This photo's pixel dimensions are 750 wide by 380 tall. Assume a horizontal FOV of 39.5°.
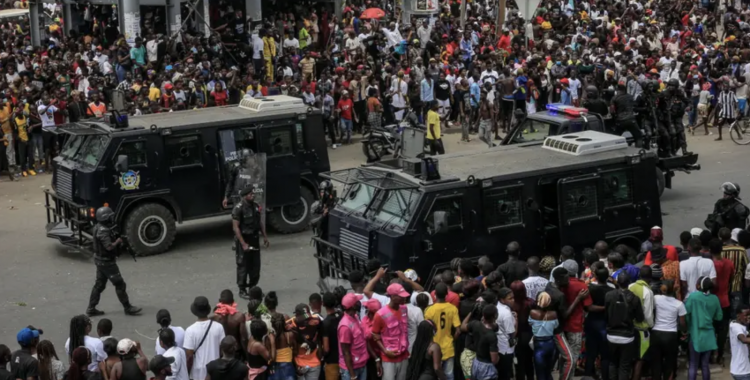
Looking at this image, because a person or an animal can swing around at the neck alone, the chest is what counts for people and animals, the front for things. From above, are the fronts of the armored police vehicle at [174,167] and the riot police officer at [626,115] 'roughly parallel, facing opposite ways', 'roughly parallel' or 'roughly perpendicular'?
roughly perpendicular

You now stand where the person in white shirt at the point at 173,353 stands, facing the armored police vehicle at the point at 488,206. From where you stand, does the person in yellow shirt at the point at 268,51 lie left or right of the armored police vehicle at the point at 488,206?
left

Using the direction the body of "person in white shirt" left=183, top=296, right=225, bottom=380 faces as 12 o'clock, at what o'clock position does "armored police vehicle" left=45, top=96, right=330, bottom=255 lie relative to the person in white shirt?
The armored police vehicle is roughly at 12 o'clock from the person in white shirt.

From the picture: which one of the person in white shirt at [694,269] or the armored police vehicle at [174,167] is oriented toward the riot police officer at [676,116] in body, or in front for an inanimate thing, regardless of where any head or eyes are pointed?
the person in white shirt

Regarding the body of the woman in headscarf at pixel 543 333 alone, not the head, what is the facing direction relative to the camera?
away from the camera

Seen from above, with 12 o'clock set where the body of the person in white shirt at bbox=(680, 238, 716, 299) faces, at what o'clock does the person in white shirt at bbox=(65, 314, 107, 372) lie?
the person in white shirt at bbox=(65, 314, 107, 372) is roughly at 8 o'clock from the person in white shirt at bbox=(680, 238, 716, 299).

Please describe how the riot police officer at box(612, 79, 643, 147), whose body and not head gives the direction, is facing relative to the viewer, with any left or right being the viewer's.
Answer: facing away from the viewer and to the left of the viewer

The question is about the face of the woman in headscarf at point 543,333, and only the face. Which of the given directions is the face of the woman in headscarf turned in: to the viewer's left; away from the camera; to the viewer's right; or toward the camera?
away from the camera

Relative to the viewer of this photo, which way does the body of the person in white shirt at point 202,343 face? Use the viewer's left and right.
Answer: facing away from the viewer

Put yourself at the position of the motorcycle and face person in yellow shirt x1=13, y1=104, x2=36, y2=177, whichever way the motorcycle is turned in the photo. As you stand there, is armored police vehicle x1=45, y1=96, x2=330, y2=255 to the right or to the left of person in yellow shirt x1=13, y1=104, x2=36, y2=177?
left

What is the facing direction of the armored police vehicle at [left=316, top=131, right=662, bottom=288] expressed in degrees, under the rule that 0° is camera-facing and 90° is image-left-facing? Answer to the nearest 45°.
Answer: approximately 45°
